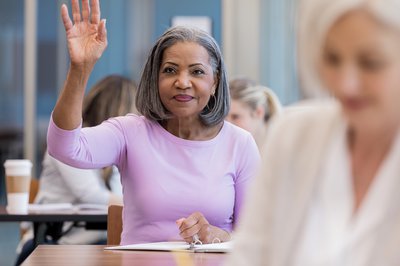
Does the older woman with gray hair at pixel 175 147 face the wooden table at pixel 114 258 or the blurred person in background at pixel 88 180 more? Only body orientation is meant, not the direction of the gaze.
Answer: the wooden table

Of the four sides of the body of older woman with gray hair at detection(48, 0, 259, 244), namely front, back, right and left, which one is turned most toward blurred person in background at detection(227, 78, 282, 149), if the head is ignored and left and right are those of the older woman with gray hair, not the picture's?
back

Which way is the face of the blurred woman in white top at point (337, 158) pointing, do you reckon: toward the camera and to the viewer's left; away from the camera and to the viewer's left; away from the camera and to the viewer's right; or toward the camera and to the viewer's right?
toward the camera and to the viewer's left

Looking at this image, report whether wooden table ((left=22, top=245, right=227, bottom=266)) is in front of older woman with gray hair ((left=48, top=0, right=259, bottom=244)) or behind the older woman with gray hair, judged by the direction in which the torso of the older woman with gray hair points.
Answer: in front
